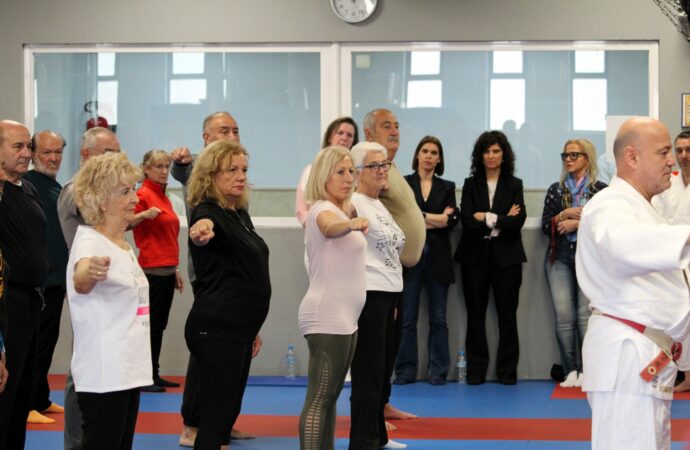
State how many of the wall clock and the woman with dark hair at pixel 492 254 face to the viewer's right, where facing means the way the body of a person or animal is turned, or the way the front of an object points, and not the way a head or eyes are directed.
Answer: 0

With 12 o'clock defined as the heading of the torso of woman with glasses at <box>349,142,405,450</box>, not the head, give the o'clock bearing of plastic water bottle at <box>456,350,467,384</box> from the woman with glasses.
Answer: The plastic water bottle is roughly at 8 o'clock from the woman with glasses.

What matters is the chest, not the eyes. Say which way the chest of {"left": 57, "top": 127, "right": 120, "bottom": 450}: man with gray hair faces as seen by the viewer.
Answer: to the viewer's right

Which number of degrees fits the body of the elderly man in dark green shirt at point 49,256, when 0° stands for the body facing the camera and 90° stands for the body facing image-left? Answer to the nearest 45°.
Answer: approximately 315°

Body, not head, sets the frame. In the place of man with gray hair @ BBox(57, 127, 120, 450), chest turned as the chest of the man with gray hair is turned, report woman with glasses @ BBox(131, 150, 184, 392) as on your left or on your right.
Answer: on your left

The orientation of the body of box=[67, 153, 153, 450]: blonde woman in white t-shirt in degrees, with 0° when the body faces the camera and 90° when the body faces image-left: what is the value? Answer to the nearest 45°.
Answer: approximately 270°

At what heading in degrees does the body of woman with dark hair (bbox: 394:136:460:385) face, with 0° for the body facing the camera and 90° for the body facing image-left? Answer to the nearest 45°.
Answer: approximately 0°

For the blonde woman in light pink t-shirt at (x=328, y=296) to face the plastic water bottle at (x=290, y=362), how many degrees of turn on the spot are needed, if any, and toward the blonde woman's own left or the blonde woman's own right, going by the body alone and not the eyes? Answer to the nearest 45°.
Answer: approximately 90° to the blonde woman's own left
